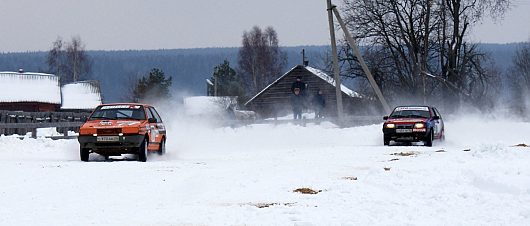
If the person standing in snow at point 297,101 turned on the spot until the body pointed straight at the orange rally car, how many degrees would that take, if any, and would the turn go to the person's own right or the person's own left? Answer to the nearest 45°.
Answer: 0° — they already face it

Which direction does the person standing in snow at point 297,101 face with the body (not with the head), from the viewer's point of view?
toward the camera
